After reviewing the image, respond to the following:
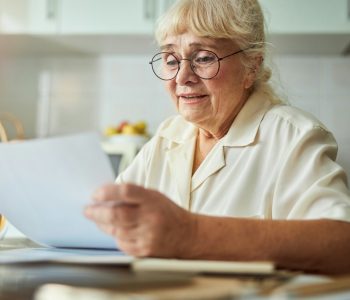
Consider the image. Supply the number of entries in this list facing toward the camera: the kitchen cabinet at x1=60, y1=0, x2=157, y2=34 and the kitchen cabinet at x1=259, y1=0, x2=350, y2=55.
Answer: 2

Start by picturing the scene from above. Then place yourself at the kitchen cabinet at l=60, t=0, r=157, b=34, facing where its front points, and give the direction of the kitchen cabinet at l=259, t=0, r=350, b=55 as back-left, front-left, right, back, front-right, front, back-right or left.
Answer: left

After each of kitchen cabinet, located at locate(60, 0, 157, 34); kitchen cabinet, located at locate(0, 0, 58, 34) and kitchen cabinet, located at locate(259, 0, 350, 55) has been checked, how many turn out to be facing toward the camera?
3

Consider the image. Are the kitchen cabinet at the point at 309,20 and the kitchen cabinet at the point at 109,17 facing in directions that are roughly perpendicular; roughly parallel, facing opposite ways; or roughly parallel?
roughly parallel

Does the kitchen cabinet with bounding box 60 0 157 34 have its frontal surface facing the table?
yes

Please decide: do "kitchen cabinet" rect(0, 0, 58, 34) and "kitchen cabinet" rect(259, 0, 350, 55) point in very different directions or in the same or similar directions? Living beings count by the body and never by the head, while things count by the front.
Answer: same or similar directions

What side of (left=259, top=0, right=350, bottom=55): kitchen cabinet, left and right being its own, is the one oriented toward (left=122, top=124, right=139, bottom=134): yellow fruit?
right

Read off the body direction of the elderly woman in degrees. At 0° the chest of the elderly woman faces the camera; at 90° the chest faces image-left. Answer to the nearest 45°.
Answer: approximately 45°

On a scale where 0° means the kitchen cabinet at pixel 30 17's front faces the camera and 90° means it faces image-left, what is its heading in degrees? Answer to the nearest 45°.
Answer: approximately 0°

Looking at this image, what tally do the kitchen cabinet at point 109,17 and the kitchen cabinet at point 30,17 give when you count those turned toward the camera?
2

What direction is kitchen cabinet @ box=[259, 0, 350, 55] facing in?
toward the camera

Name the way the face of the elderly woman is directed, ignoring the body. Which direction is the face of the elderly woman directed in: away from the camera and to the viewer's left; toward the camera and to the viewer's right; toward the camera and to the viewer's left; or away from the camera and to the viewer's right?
toward the camera and to the viewer's left
